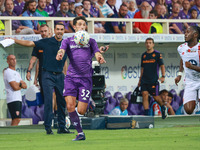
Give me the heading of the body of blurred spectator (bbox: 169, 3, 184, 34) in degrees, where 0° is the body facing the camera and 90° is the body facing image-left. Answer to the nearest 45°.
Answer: approximately 0°

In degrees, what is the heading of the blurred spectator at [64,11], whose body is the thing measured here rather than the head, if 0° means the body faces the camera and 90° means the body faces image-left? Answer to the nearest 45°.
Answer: approximately 315°

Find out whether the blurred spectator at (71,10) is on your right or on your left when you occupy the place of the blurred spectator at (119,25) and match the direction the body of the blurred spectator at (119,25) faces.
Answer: on your right

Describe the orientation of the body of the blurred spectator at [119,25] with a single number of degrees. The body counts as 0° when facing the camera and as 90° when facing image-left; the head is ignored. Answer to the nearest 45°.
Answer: approximately 315°

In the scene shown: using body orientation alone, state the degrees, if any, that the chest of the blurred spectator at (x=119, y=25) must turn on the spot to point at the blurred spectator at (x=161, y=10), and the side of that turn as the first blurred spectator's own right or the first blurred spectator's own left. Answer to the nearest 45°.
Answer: approximately 90° to the first blurred spectator's own left

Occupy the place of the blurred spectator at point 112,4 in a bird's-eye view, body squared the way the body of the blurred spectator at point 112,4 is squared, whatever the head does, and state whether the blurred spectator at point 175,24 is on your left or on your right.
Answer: on your left
